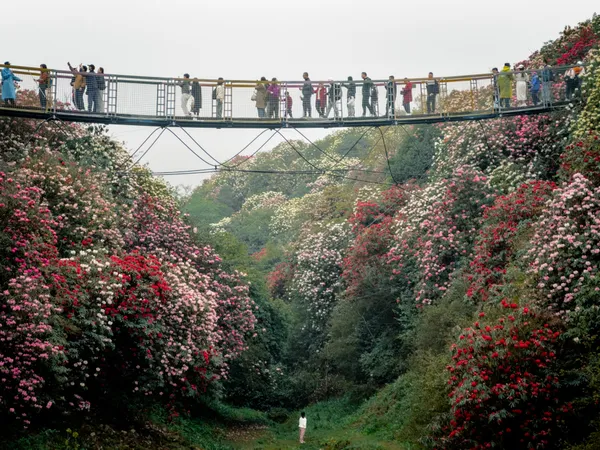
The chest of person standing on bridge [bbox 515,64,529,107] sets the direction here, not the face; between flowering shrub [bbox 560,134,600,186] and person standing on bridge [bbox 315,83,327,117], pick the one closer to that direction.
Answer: the flowering shrub

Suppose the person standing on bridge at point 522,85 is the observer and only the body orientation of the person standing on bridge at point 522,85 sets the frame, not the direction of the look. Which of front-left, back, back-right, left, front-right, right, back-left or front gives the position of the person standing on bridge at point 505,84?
front-right

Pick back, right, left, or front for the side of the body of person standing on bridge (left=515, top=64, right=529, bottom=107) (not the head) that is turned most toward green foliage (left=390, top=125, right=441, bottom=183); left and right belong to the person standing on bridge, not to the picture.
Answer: back

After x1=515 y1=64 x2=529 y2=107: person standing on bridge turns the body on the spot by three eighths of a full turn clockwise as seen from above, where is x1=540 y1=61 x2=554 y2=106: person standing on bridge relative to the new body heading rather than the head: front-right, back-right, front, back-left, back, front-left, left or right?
back-right

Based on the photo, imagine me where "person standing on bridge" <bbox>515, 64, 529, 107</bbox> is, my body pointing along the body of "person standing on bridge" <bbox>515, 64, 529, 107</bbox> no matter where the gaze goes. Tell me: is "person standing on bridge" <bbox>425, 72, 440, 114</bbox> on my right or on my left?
on my right

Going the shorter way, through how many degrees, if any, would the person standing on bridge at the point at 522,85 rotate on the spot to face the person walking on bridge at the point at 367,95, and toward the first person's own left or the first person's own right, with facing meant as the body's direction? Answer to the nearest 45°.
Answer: approximately 45° to the first person's own right
